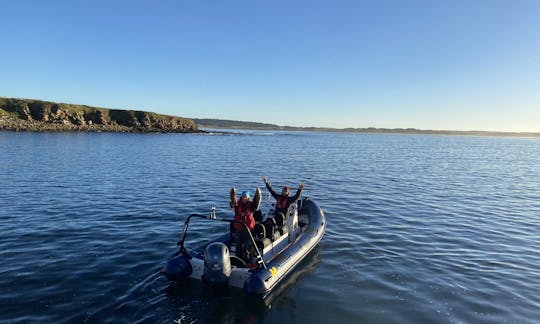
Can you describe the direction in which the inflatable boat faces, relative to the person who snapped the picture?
facing away from the viewer and to the right of the viewer
